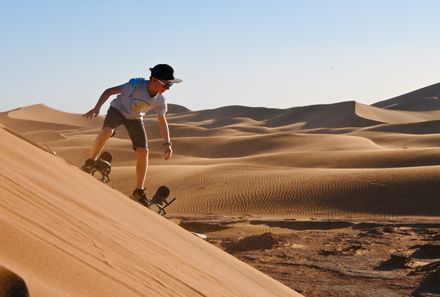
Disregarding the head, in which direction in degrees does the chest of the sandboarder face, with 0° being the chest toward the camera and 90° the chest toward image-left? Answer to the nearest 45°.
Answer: approximately 315°
